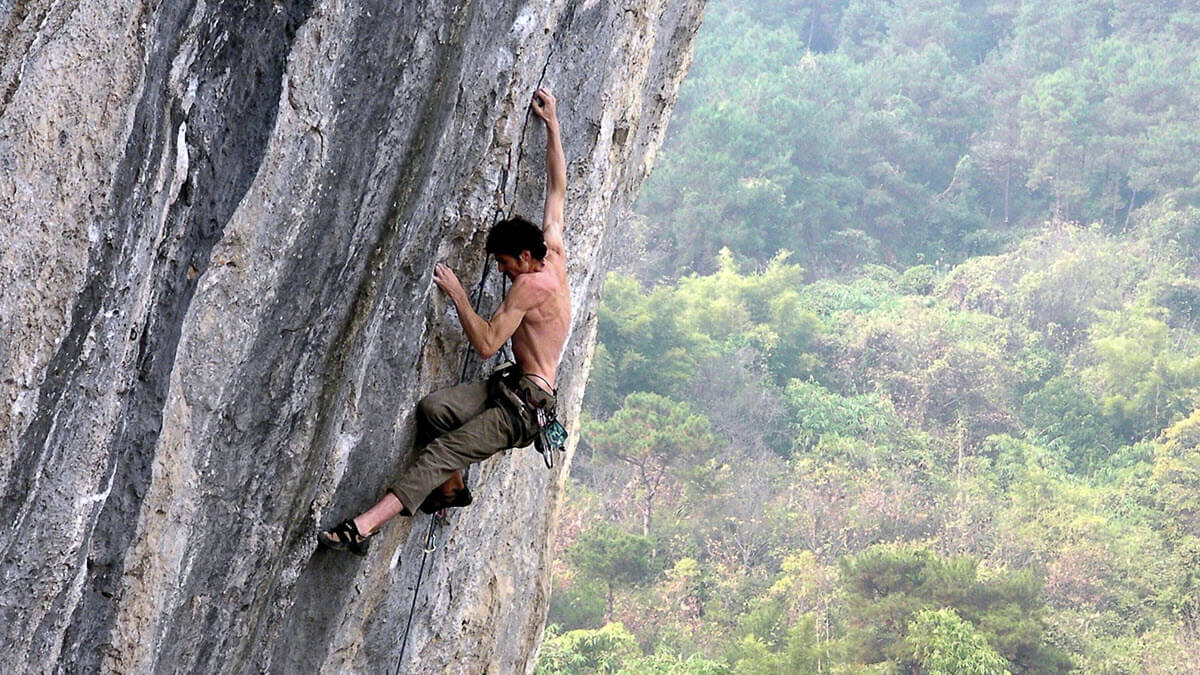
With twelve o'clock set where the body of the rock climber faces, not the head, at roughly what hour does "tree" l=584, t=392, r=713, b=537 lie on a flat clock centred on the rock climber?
The tree is roughly at 2 o'clock from the rock climber.

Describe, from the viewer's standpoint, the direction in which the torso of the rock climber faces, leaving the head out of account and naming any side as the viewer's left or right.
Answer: facing away from the viewer and to the left of the viewer

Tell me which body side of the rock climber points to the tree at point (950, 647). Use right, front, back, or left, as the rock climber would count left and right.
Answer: right

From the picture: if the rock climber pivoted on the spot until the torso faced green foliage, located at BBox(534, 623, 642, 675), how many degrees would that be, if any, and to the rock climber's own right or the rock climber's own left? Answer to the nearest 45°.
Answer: approximately 45° to the rock climber's own right

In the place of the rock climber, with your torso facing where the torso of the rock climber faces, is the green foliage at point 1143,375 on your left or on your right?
on your right

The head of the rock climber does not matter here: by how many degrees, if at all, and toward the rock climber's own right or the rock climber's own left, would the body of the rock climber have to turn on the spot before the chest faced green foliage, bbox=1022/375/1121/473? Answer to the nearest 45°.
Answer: approximately 90° to the rock climber's own right

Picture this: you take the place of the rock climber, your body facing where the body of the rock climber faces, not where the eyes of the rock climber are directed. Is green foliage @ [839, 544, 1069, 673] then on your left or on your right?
on your right
